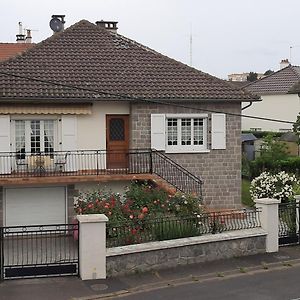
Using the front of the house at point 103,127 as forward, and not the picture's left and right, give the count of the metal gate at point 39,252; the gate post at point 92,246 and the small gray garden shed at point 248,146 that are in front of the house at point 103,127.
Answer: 2

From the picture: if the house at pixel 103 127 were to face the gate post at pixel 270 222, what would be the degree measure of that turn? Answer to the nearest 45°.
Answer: approximately 45° to its left

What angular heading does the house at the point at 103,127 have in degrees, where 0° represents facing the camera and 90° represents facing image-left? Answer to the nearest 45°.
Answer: approximately 0°

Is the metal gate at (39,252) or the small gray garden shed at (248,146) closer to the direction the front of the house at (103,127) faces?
the metal gate
